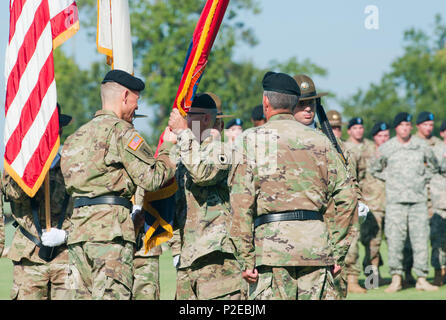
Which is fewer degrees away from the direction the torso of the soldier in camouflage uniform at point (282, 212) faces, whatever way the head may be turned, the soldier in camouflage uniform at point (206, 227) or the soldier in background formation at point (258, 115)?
the soldier in background formation

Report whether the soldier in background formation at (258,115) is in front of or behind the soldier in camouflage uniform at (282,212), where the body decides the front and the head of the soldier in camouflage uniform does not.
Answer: in front

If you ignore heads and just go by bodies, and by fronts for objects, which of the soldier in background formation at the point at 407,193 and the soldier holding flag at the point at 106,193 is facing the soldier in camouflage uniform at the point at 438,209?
the soldier holding flag

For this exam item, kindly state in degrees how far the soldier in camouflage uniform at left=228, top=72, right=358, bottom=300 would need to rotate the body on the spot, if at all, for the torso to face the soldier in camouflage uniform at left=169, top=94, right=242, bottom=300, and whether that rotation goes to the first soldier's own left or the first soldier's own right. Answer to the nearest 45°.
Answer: approximately 45° to the first soldier's own left

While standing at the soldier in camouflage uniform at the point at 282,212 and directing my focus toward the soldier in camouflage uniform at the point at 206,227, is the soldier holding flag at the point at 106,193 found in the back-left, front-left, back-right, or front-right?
front-left

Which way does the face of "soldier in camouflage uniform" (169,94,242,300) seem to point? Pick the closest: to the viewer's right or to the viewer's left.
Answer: to the viewer's left

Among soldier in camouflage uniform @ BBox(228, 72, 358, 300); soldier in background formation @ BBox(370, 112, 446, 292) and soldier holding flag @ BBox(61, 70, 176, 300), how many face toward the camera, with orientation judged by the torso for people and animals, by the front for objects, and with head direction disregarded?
1

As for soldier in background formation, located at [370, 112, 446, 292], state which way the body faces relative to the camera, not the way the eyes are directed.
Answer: toward the camera

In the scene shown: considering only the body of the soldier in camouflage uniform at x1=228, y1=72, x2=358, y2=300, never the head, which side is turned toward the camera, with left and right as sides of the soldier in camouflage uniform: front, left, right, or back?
back

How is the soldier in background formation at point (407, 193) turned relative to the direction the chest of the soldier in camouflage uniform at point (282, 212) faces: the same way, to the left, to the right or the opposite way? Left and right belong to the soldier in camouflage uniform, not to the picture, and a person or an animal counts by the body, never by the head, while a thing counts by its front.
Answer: the opposite way

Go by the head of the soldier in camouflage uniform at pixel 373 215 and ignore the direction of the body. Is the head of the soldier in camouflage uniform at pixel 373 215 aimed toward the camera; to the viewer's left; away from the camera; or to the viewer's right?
toward the camera

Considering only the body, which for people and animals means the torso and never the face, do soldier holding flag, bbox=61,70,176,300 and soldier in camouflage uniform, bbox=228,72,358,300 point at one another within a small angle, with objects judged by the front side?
no

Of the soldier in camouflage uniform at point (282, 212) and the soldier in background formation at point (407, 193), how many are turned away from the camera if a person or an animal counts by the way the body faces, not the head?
1

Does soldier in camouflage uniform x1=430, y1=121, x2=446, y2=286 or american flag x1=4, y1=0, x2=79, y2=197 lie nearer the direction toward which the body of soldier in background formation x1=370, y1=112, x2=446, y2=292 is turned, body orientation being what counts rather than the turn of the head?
the american flag

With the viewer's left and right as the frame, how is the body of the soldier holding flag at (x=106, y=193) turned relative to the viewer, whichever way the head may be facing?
facing away from the viewer and to the right of the viewer

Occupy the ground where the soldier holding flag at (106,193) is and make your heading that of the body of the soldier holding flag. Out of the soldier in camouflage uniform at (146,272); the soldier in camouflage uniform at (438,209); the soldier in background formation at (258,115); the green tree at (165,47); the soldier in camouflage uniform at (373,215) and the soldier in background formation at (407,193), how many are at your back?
0

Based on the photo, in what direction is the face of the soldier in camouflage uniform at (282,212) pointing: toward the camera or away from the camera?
away from the camera
